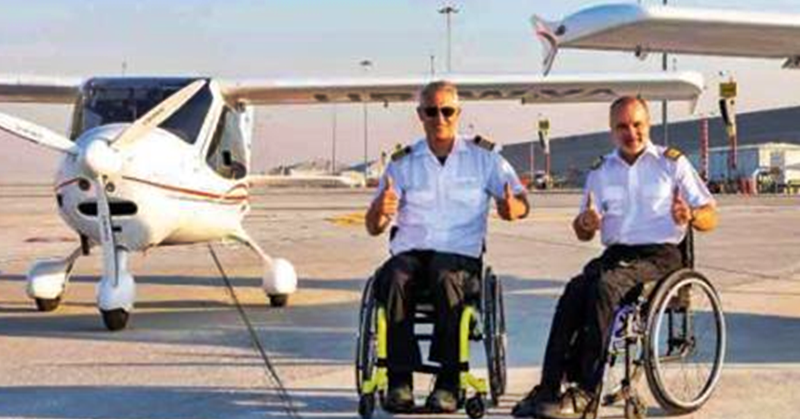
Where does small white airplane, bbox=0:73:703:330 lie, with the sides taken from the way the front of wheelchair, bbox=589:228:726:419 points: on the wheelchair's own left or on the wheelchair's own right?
on the wheelchair's own right

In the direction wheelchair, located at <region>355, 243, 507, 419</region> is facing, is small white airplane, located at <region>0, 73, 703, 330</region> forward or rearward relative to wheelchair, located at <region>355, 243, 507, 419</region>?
rearward

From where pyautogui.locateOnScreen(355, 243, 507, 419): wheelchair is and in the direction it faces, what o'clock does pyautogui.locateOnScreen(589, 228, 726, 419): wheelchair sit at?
pyautogui.locateOnScreen(589, 228, 726, 419): wheelchair is roughly at 9 o'clock from pyautogui.locateOnScreen(355, 243, 507, 419): wheelchair.

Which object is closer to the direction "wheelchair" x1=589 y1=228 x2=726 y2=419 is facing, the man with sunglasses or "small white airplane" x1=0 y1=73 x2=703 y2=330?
the man with sunglasses

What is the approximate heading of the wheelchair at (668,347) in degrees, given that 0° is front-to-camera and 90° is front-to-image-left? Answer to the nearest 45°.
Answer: approximately 45°

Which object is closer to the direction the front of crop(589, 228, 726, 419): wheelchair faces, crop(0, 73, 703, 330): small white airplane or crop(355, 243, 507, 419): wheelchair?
the wheelchair

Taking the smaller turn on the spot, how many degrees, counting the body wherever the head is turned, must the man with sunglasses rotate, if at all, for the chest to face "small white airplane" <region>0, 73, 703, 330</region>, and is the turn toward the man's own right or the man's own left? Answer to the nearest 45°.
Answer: approximately 135° to the man's own right

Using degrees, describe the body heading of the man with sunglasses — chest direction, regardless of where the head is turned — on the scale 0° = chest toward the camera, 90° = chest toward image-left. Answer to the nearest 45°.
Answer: approximately 0°

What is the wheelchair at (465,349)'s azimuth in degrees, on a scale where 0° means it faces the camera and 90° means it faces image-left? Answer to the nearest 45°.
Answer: approximately 0°
